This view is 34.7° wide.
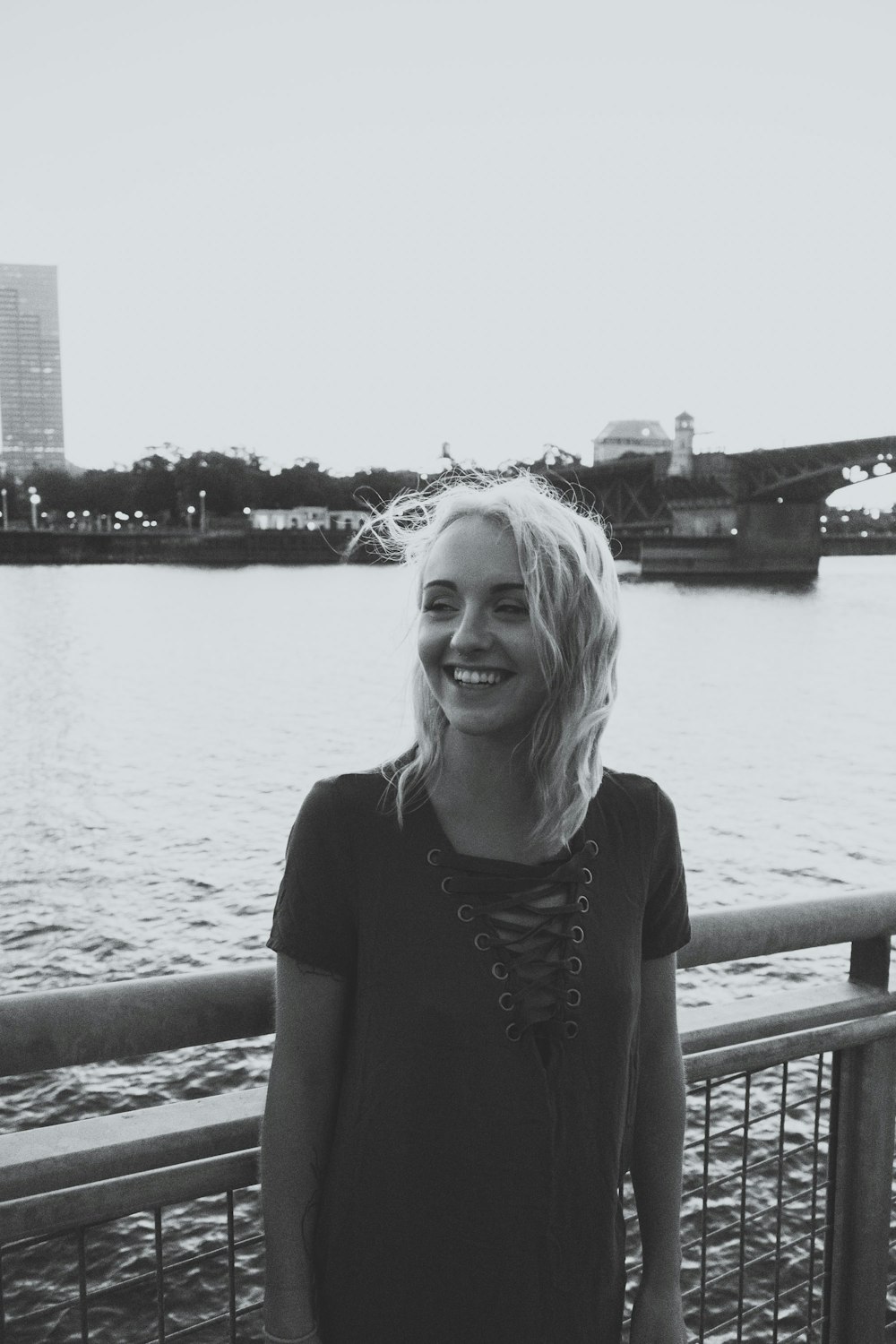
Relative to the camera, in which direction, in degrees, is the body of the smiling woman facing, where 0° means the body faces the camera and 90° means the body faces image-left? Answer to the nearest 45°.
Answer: approximately 0°

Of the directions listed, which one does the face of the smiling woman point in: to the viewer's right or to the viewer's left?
to the viewer's left
